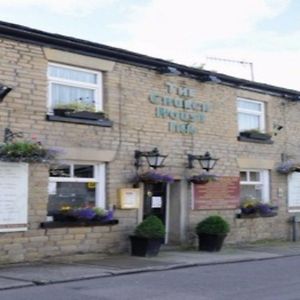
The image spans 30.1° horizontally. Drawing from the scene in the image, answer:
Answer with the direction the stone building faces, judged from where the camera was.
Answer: facing the viewer and to the right of the viewer

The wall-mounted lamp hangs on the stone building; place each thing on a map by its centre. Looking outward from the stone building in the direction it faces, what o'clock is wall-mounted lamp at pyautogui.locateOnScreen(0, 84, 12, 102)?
The wall-mounted lamp is roughly at 3 o'clock from the stone building.
